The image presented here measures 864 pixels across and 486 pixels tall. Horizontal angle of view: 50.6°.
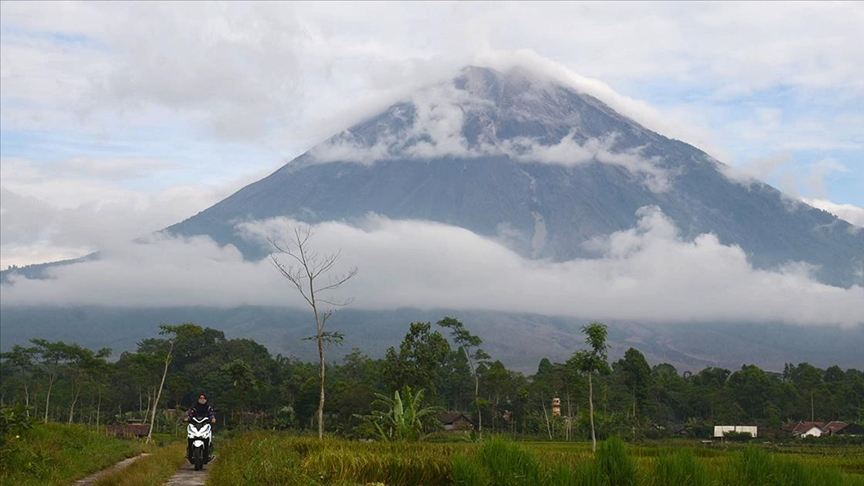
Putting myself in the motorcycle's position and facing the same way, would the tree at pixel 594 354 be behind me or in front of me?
behind

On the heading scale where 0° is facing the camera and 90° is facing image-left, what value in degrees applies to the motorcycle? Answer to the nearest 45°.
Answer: approximately 0°
